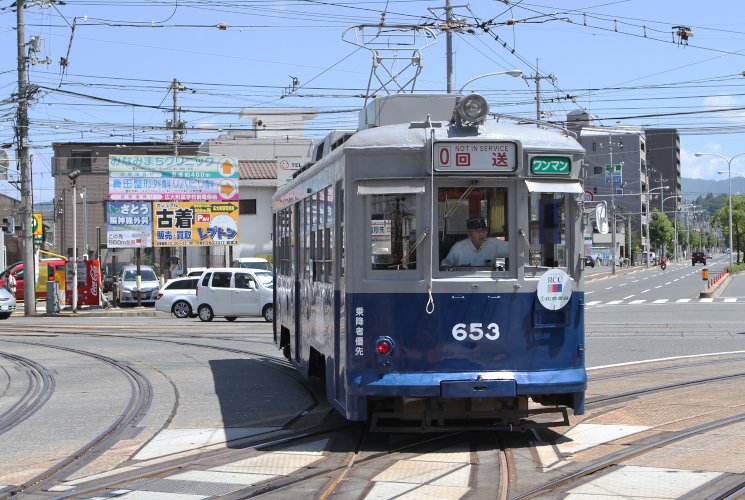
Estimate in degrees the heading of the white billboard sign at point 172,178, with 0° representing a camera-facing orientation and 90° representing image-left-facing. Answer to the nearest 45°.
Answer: approximately 0°

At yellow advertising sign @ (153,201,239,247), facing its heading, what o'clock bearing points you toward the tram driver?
The tram driver is roughly at 12 o'clock from the yellow advertising sign.

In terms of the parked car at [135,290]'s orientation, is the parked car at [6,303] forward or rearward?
forward
